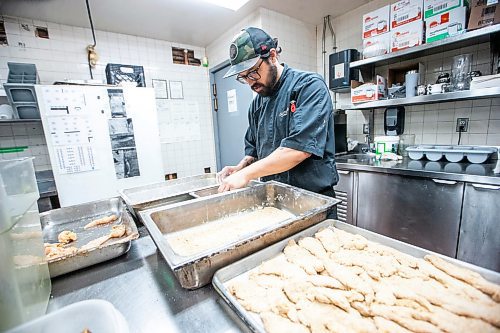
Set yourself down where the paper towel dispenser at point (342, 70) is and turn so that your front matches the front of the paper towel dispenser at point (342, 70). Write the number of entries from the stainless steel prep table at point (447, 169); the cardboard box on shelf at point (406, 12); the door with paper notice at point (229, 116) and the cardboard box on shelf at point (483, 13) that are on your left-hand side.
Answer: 3

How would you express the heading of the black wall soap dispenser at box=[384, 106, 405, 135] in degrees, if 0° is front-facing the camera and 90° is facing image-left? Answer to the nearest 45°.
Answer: approximately 45°

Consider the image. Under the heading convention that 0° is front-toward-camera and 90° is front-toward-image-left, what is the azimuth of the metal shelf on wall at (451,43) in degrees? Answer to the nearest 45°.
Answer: approximately 45°

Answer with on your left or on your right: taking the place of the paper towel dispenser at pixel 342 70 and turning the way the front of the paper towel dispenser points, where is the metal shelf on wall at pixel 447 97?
on your left

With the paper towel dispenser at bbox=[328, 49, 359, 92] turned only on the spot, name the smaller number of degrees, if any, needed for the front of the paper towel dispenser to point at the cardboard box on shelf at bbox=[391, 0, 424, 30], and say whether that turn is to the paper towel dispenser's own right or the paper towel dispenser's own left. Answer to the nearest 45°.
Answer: approximately 90° to the paper towel dispenser's own left
